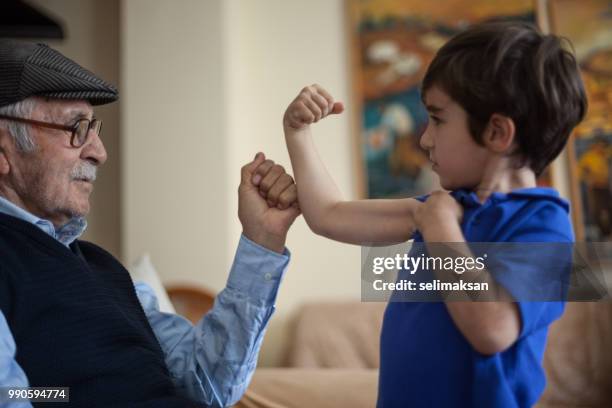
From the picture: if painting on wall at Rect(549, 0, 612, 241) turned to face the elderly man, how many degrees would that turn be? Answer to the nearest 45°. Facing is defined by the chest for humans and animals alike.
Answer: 0° — it already faces them

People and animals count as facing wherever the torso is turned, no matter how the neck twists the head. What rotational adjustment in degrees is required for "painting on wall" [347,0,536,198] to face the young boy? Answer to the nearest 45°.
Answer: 0° — it already faces them

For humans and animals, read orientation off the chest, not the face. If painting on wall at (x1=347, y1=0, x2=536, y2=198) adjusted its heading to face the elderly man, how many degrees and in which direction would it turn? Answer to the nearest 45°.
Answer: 0° — it already faces them

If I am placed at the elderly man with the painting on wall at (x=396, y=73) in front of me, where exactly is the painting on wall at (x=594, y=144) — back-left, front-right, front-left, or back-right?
front-right

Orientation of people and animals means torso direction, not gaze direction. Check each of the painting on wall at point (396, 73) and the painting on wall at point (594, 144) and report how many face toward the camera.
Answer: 2

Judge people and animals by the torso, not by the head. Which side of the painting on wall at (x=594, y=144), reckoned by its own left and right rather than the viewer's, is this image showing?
front

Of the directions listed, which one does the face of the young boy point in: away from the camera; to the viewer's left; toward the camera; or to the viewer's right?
to the viewer's left

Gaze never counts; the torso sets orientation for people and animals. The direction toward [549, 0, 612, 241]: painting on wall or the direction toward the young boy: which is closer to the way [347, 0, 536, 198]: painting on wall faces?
the young boy

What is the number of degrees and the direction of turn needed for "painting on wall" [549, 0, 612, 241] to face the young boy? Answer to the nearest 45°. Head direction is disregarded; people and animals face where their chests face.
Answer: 0° — it already faces them

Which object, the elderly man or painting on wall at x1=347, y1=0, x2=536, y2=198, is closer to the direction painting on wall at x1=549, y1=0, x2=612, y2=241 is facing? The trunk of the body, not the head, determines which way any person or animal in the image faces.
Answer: the elderly man

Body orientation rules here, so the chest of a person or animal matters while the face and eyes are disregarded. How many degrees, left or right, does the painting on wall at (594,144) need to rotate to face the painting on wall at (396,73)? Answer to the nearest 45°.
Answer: approximately 90° to its right

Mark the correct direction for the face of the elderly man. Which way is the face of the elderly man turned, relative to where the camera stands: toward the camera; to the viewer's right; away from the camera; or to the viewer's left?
to the viewer's right

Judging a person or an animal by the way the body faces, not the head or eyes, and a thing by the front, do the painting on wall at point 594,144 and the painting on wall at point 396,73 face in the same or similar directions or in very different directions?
same or similar directions

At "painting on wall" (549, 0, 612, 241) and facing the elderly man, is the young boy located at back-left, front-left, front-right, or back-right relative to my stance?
front-left

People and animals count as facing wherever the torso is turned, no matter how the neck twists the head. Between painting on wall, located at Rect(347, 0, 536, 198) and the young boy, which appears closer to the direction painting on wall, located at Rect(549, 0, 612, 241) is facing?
the young boy

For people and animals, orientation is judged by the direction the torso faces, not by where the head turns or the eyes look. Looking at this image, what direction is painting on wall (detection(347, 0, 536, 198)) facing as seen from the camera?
toward the camera
